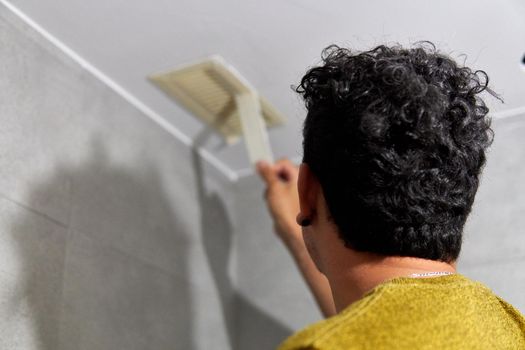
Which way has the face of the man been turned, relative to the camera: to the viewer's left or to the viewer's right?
to the viewer's left

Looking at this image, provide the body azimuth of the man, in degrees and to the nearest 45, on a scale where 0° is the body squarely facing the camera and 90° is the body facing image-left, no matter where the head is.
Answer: approximately 135°
